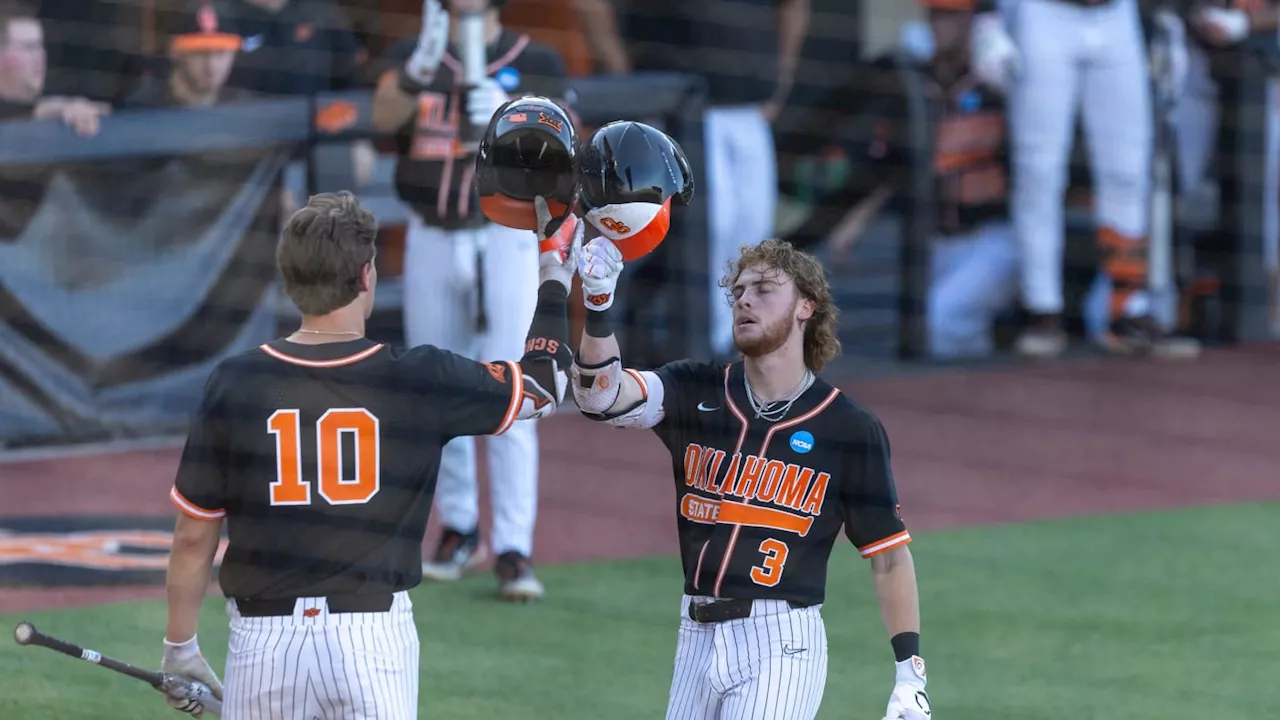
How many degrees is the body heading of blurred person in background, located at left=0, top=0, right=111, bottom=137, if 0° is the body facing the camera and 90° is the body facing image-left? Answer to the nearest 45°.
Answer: approximately 315°

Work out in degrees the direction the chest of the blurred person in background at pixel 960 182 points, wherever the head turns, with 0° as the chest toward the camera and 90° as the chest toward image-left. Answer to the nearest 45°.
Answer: approximately 45°

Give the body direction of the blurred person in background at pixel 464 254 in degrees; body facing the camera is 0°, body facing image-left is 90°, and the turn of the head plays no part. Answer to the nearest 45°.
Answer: approximately 0°

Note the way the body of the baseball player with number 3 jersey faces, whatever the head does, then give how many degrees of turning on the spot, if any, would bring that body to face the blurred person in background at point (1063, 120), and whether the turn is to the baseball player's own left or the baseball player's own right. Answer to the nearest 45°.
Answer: approximately 135° to the baseball player's own right

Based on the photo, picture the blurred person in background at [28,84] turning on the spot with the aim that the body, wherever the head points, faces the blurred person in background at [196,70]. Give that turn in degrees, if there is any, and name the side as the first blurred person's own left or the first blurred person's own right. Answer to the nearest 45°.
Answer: approximately 45° to the first blurred person's own left

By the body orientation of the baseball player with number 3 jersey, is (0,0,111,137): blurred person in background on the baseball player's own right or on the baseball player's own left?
on the baseball player's own right

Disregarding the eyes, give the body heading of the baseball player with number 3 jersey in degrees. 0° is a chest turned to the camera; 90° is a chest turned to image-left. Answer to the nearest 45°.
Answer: approximately 45°

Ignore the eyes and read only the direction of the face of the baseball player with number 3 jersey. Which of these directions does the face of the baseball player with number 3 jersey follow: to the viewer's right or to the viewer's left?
to the viewer's left

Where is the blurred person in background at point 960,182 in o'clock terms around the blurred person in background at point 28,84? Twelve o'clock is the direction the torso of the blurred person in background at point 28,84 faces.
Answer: the blurred person in background at point 960,182 is roughly at 10 o'clock from the blurred person in background at point 28,84.
